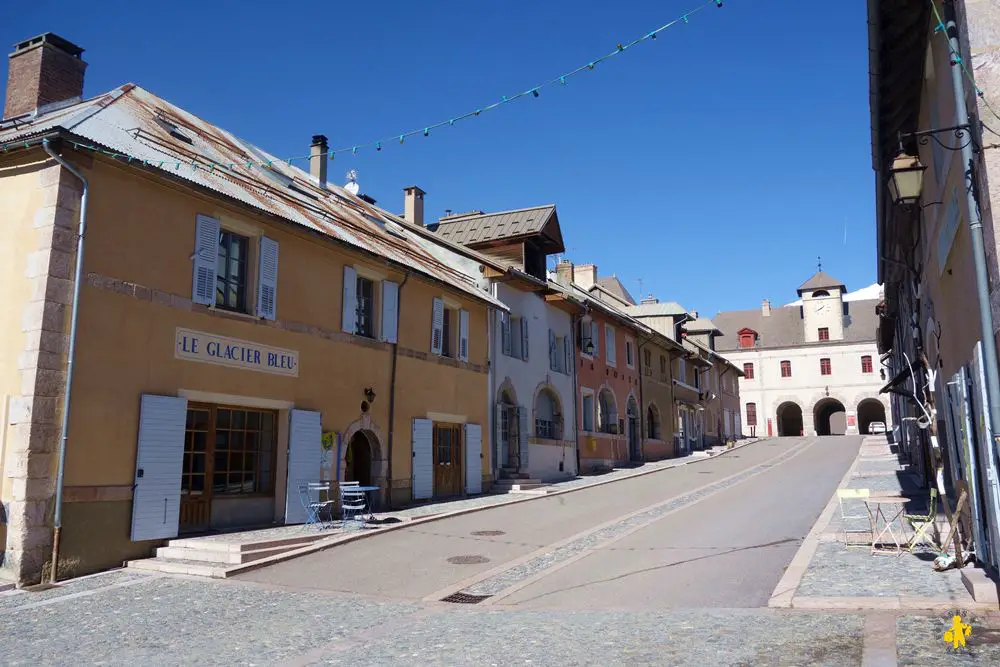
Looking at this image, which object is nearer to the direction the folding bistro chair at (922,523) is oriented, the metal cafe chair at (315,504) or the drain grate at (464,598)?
the metal cafe chair

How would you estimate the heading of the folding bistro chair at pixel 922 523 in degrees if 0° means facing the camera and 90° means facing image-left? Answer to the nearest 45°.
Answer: approximately 90°

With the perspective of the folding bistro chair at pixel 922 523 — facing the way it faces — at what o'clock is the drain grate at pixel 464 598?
The drain grate is roughly at 11 o'clock from the folding bistro chair.
